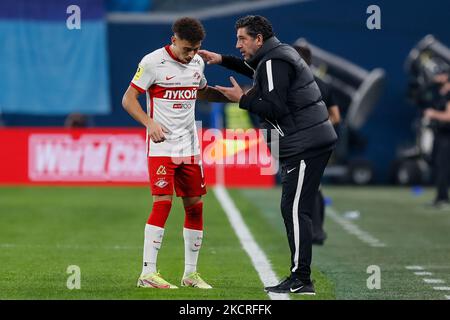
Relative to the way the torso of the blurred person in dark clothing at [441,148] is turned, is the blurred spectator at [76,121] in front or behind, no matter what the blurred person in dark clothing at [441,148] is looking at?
in front

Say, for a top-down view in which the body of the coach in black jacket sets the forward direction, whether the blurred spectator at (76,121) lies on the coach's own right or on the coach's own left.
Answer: on the coach's own right

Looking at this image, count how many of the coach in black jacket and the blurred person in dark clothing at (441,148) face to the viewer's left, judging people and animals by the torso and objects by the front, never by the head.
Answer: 2

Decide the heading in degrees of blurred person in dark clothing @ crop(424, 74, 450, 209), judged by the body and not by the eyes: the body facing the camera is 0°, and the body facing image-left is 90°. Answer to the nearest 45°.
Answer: approximately 90°

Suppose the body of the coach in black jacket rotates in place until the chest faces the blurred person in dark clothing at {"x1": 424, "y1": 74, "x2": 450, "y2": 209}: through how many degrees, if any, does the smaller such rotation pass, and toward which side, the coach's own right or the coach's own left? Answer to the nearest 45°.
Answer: approximately 90° to the coach's own right

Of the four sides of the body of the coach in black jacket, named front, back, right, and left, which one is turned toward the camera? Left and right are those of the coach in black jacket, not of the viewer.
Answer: left

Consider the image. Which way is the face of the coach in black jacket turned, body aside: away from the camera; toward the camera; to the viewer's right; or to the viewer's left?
to the viewer's left

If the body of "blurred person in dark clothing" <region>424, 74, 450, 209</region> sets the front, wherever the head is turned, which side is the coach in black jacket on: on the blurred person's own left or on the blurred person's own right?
on the blurred person's own left
